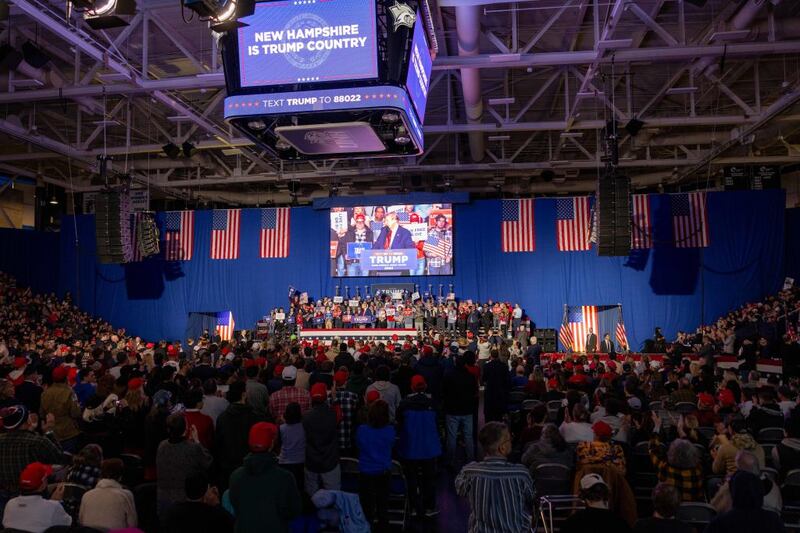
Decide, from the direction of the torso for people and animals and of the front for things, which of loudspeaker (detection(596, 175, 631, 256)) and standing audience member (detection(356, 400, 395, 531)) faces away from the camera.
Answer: the standing audience member

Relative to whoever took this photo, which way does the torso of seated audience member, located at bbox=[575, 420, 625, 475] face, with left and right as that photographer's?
facing away from the viewer

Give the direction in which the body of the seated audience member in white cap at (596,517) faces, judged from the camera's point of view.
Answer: away from the camera

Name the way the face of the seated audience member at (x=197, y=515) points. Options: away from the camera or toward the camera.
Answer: away from the camera

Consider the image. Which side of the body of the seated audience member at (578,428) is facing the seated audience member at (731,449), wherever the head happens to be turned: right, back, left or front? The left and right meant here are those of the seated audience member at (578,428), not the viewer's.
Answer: right

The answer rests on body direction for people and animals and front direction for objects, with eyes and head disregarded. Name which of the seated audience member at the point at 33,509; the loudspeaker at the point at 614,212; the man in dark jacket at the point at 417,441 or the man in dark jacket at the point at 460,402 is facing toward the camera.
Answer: the loudspeaker

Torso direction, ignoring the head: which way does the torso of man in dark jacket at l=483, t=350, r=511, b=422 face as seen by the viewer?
away from the camera

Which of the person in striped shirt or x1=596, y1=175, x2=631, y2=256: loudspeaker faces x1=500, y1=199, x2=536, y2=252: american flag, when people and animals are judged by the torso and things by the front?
the person in striped shirt

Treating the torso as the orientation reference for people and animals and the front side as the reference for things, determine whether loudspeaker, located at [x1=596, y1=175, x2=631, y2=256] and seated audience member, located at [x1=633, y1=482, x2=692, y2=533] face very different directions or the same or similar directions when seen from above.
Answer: very different directions

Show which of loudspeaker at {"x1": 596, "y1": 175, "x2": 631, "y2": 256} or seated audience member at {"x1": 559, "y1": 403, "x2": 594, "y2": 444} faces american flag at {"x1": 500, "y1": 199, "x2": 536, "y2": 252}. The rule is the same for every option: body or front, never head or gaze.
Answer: the seated audience member

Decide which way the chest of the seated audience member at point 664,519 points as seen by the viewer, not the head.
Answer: away from the camera

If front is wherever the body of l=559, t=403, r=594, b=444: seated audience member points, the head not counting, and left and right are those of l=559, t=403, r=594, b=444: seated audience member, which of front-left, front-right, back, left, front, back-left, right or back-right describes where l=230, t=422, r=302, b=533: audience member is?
back-left

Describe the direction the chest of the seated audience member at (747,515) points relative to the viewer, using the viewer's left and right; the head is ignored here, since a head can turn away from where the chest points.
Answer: facing away from the viewer

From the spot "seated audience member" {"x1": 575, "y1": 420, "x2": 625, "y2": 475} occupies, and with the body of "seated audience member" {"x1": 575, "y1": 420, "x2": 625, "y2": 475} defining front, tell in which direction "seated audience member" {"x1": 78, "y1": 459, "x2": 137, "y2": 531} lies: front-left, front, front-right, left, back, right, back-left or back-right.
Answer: back-left

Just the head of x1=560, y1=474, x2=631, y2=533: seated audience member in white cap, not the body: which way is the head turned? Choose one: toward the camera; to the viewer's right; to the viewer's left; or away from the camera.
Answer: away from the camera

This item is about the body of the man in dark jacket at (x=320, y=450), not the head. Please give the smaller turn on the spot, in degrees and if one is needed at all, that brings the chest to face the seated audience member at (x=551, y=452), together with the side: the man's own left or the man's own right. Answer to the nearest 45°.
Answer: approximately 90° to the man's own right

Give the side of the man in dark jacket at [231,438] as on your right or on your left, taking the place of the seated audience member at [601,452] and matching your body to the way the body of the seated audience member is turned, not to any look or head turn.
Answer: on your left
